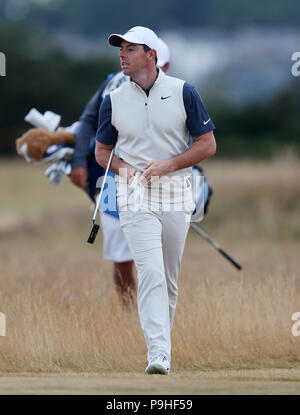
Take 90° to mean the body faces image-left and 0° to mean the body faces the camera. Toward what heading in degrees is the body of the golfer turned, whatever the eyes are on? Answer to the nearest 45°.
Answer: approximately 0°
